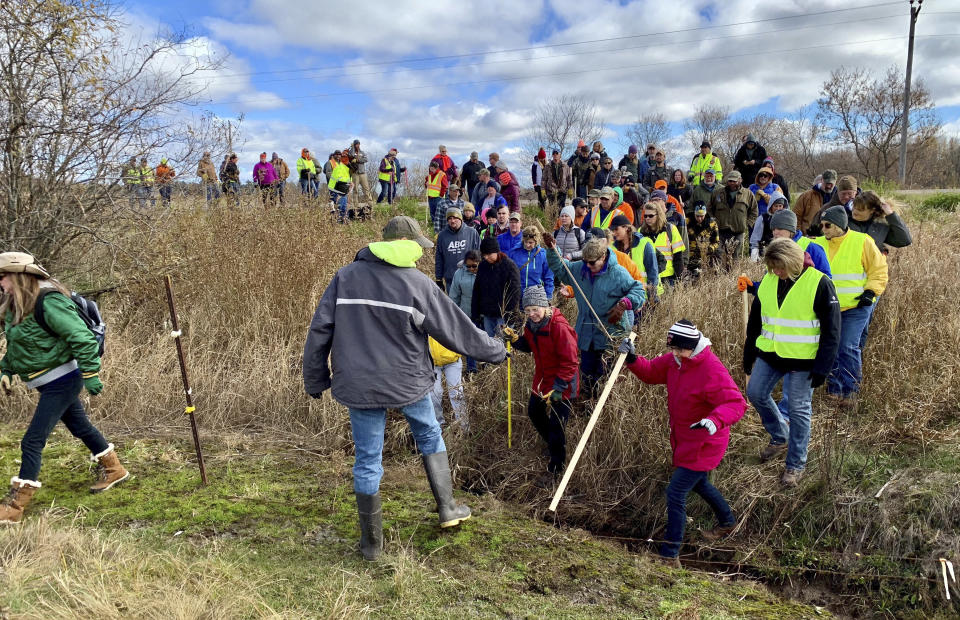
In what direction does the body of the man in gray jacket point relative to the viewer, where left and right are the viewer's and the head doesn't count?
facing away from the viewer and to the right of the viewer

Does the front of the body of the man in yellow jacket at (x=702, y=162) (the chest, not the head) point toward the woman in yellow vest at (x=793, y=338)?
yes

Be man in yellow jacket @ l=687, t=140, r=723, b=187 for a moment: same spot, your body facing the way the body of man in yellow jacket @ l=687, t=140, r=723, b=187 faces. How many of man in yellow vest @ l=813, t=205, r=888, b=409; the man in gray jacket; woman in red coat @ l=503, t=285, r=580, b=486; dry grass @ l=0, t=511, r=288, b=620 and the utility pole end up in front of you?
4

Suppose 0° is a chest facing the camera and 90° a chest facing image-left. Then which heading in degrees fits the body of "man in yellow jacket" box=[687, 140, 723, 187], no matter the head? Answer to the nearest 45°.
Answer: approximately 0°

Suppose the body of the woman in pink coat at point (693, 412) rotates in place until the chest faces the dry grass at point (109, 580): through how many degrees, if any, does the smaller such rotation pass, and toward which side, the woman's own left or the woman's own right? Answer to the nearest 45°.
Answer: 0° — they already face it

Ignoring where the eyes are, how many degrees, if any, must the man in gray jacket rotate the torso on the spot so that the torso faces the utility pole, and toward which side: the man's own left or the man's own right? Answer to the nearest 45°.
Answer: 0° — they already face it

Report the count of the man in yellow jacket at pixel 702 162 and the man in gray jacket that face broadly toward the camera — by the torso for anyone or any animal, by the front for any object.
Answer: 1

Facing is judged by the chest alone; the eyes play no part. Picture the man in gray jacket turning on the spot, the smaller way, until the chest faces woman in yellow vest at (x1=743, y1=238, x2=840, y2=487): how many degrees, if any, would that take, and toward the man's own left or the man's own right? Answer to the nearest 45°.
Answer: approximately 45° to the man's own right

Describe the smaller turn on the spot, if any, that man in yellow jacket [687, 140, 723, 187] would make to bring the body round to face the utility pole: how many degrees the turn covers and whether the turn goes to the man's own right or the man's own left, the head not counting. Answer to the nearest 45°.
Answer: approximately 135° to the man's own left

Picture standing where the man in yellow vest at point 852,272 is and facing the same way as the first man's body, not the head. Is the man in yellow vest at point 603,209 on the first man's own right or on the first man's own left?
on the first man's own right

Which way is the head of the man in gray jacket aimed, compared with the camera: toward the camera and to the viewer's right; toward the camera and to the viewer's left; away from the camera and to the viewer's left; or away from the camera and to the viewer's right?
away from the camera and to the viewer's right
